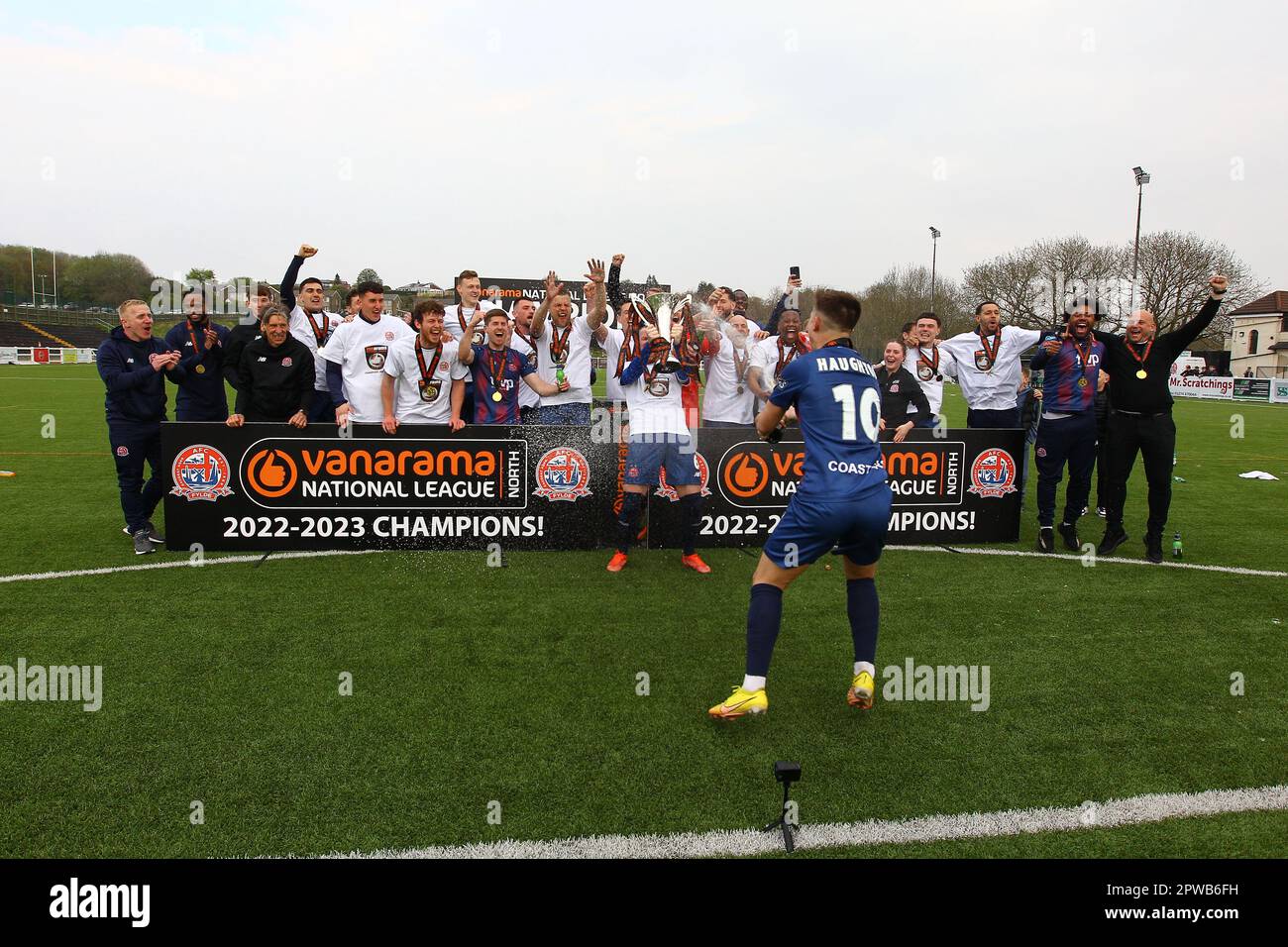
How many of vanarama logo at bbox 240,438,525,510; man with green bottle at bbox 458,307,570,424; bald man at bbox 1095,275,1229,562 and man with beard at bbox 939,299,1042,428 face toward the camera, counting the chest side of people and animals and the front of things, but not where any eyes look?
4

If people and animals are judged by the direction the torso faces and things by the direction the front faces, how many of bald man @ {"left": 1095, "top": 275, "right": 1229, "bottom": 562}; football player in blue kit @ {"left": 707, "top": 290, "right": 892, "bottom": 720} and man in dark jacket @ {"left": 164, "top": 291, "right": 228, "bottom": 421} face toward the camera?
2

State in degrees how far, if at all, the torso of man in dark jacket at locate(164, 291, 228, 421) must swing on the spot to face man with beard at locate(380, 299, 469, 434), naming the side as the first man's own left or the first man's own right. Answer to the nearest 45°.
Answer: approximately 45° to the first man's own left

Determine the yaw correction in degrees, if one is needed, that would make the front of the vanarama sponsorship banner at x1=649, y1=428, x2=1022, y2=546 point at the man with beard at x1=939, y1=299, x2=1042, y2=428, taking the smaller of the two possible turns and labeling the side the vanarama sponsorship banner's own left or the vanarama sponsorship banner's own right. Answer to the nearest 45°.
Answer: approximately 135° to the vanarama sponsorship banner's own left

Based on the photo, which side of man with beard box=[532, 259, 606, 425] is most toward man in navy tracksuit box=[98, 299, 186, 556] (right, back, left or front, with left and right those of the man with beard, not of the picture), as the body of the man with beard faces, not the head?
right

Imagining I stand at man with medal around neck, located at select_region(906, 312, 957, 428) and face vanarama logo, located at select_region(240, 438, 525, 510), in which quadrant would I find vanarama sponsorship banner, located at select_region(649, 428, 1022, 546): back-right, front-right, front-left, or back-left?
front-left

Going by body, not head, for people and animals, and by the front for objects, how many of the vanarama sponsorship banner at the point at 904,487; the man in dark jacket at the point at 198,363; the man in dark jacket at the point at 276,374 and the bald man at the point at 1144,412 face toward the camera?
4

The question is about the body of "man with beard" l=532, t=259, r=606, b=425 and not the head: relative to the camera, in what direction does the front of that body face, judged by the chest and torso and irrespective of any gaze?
toward the camera

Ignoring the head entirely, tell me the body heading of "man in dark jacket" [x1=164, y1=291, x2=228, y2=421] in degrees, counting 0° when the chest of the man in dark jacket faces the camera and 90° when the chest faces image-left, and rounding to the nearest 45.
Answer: approximately 0°

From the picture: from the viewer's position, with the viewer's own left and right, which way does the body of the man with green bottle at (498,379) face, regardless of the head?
facing the viewer

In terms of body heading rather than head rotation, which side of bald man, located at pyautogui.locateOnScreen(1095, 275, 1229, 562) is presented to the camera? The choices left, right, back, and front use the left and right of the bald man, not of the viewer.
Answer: front

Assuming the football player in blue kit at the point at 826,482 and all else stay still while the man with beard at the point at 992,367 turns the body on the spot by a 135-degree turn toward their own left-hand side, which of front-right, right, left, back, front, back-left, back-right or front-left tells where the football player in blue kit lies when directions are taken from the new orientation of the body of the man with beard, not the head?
back-right

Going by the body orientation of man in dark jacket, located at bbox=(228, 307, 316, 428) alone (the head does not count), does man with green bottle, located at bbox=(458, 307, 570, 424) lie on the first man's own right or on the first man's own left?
on the first man's own left

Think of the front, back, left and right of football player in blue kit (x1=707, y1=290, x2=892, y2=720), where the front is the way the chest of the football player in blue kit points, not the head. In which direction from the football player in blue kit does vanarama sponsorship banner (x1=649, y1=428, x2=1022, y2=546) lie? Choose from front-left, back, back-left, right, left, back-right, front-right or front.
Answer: front-right
